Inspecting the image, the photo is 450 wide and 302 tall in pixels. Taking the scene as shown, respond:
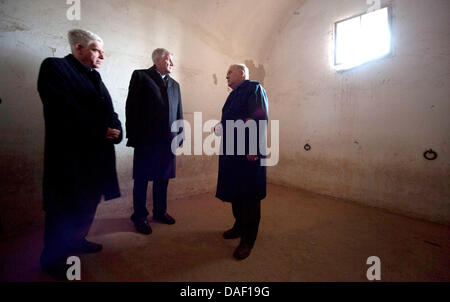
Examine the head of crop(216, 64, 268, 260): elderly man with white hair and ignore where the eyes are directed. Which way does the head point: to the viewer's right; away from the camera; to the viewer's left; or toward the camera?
to the viewer's left

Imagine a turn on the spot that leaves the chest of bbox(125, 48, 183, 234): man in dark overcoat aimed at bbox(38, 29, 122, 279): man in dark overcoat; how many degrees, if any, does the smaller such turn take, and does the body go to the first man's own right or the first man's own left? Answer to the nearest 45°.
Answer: approximately 90° to the first man's own right

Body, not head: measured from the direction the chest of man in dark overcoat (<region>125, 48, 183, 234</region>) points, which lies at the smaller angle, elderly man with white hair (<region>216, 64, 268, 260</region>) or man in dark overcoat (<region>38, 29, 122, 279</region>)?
the elderly man with white hair

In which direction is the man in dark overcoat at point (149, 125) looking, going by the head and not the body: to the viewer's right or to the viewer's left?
to the viewer's right

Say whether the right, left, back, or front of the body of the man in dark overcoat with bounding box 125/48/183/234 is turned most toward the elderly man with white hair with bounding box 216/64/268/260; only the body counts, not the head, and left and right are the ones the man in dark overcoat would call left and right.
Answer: front

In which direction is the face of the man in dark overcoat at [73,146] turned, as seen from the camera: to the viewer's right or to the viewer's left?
to the viewer's right
